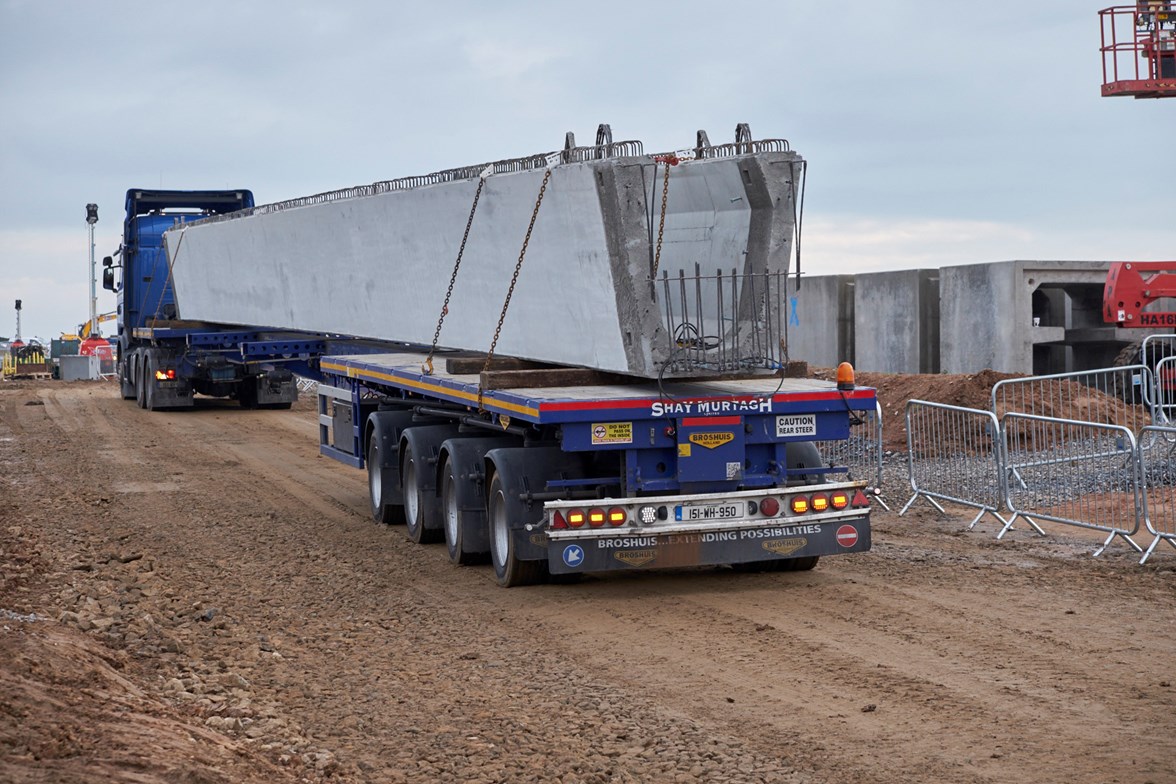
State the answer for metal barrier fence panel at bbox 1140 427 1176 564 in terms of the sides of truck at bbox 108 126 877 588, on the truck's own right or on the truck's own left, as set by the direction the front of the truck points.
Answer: on the truck's own right

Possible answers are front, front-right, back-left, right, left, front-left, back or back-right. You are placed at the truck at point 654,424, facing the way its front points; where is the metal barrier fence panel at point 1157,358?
right

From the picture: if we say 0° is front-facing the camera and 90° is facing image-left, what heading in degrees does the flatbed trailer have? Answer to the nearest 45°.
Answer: approximately 135°

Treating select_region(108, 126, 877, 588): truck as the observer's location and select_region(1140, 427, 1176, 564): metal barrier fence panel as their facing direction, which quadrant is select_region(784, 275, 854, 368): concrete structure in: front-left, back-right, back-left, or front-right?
front-left

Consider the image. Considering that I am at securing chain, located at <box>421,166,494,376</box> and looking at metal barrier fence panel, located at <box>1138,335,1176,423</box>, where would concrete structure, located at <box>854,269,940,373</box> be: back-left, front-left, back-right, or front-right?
front-left

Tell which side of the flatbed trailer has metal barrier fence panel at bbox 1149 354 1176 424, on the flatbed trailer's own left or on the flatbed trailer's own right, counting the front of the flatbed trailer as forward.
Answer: on the flatbed trailer's own right

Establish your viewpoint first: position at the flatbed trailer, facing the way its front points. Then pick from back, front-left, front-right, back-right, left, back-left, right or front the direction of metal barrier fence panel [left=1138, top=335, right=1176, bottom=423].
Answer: right

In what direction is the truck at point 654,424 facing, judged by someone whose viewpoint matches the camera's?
facing away from the viewer and to the left of the viewer

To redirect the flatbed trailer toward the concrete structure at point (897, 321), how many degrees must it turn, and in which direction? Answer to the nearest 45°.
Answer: approximately 45° to its right

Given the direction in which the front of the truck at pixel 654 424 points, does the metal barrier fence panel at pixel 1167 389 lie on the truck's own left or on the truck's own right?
on the truck's own right

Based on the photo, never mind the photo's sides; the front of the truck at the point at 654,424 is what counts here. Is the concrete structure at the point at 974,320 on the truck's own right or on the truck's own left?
on the truck's own right
